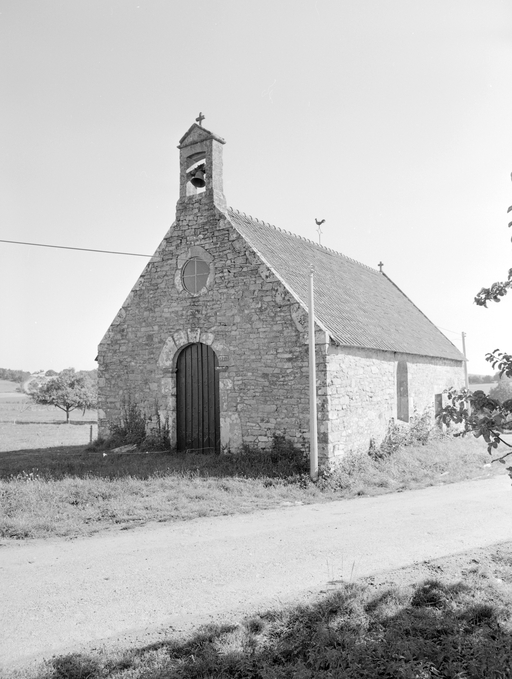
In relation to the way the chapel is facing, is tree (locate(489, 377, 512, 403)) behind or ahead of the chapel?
behind

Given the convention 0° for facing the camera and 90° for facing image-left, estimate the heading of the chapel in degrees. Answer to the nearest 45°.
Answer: approximately 45°

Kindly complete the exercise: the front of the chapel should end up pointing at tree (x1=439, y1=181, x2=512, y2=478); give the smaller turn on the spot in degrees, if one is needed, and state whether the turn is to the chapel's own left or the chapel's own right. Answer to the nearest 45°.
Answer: approximately 45° to the chapel's own left

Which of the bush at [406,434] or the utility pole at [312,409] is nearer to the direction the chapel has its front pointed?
the utility pole

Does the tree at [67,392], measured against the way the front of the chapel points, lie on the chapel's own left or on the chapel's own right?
on the chapel's own right
